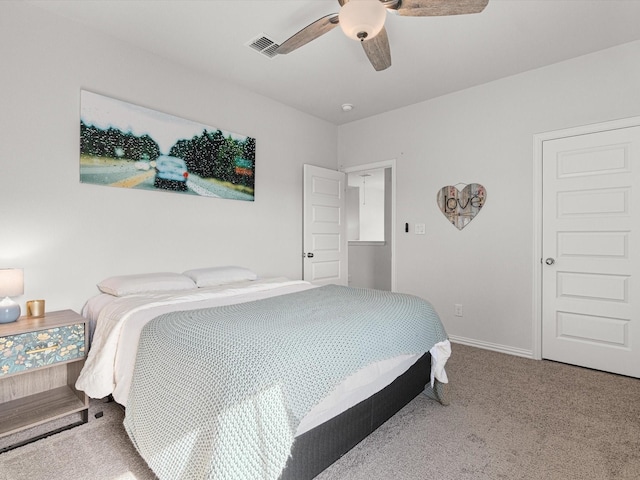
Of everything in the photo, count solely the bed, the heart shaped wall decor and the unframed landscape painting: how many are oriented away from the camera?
0

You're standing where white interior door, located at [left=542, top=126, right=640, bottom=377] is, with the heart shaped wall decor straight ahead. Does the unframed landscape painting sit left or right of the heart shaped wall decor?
left

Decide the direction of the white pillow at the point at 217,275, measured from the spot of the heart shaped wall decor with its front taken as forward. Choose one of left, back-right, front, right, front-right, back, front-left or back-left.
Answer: front-right

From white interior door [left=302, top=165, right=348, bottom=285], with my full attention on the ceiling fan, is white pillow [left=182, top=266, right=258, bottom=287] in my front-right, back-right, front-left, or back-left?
front-right

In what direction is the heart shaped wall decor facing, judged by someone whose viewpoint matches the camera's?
facing the viewer

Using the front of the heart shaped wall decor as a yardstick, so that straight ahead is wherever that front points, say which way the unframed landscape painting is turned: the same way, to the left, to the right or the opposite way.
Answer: to the left

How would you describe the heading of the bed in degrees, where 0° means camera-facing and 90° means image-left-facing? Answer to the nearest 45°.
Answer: approximately 315°

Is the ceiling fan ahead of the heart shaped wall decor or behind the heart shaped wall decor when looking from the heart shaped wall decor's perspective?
ahead

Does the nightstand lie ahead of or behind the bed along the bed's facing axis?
behind

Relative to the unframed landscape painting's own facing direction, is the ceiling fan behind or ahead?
ahead

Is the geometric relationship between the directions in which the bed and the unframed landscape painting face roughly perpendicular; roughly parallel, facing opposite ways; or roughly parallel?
roughly parallel

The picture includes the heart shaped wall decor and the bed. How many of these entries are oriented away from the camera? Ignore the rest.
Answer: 0

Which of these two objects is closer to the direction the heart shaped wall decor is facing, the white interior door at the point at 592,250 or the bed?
the bed

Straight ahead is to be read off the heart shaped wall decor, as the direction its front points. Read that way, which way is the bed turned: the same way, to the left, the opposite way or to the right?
to the left

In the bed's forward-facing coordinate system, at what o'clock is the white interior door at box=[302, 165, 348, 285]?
The white interior door is roughly at 8 o'clock from the bed.

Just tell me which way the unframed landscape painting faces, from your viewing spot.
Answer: facing the viewer and to the right of the viewer
